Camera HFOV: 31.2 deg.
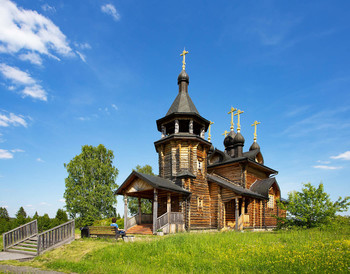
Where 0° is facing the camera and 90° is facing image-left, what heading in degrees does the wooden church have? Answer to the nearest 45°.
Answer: approximately 45°

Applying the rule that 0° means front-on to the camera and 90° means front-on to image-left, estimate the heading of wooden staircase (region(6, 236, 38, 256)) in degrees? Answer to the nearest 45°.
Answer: approximately 45°

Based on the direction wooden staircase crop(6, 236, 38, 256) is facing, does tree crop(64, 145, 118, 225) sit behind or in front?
behind

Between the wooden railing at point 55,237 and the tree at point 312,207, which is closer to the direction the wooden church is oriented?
the wooden railing

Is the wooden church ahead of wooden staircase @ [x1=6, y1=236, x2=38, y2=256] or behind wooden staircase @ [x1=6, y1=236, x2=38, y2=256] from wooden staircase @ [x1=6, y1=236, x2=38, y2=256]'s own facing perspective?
behind

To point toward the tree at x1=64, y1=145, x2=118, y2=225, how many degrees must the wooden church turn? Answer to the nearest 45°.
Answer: approximately 90° to its right

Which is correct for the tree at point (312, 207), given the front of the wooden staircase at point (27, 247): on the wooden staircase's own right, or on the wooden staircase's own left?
on the wooden staircase's own left
